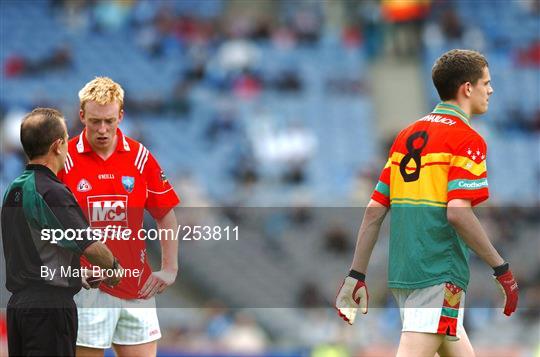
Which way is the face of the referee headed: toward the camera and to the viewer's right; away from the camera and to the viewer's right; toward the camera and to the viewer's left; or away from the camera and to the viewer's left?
away from the camera and to the viewer's right

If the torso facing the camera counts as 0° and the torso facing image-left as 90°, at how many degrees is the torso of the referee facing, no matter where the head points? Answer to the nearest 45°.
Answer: approximately 225°
